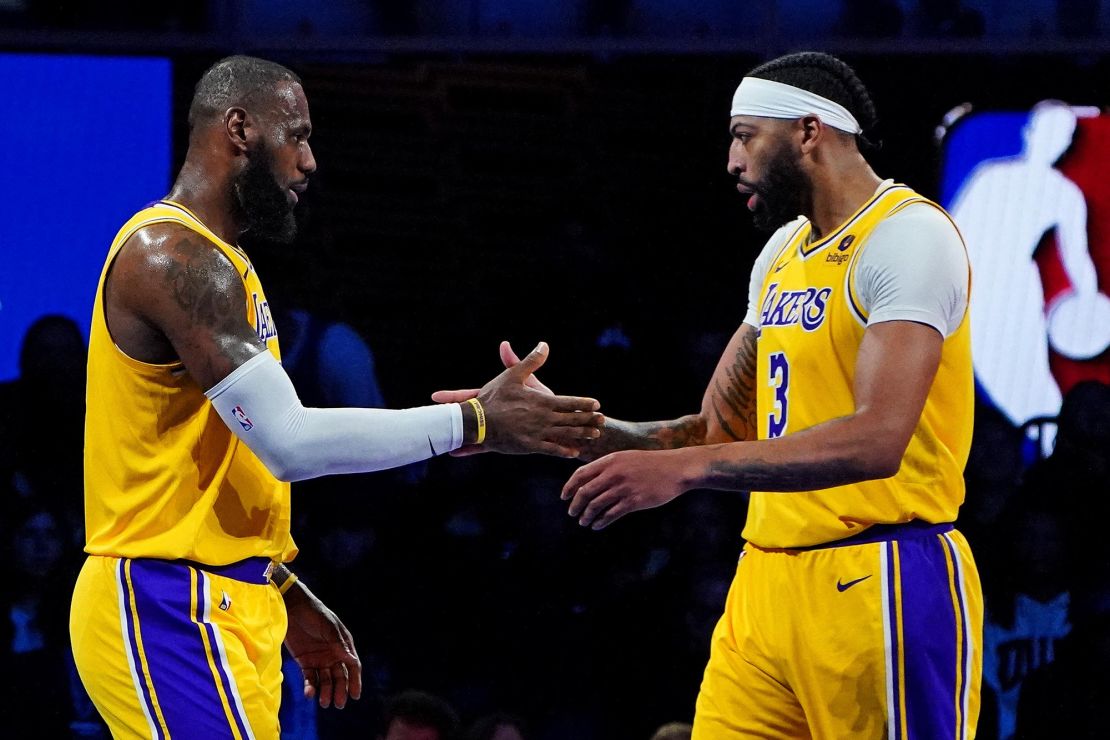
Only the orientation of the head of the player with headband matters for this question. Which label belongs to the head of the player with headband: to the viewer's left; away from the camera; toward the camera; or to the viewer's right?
to the viewer's left

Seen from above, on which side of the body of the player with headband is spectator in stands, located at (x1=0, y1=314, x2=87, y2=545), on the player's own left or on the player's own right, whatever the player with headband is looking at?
on the player's own right

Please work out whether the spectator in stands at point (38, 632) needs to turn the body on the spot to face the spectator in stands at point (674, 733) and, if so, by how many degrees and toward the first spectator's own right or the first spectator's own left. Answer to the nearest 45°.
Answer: approximately 45° to the first spectator's own left

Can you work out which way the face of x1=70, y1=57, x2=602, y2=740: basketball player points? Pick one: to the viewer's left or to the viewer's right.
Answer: to the viewer's right

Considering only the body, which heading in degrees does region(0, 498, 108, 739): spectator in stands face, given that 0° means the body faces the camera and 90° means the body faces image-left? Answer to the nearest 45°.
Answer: approximately 0°

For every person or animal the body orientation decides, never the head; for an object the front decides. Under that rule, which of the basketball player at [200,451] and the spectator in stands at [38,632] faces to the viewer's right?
the basketball player

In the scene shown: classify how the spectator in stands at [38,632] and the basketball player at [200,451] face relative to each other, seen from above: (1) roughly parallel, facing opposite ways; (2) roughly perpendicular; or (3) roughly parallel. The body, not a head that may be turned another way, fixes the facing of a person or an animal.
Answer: roughly perpendicular

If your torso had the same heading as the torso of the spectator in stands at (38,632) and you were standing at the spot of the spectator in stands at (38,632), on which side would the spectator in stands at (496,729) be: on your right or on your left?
on your left

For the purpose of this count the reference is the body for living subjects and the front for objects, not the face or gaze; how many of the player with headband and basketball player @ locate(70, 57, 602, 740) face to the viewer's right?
1

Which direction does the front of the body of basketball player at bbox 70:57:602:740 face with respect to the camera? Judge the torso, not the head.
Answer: to the viewer's right

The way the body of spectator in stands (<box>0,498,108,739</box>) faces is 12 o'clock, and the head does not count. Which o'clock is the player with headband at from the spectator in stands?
The player with headband is roughly at 11 o'clock from the spectator in stands.

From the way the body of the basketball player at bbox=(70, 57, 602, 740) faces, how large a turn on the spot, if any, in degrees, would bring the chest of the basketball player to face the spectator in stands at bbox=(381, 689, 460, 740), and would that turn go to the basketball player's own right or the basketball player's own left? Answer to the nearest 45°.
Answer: approximately 90° to the basketball player's own left

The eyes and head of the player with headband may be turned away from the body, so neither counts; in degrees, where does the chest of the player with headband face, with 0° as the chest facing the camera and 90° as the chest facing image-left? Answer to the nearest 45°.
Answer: approximately 45°

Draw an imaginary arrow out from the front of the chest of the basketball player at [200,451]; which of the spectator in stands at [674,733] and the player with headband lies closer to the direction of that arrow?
the player with headband
